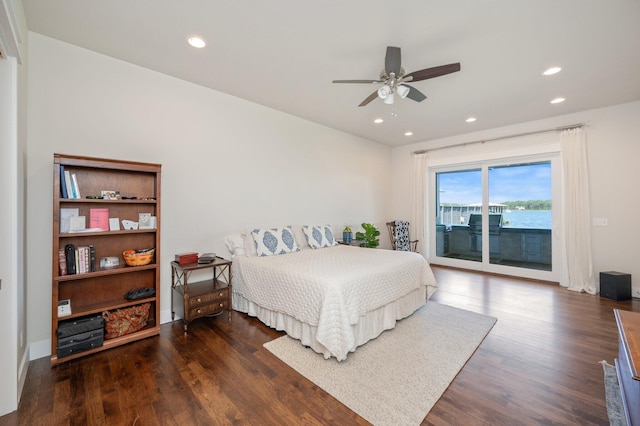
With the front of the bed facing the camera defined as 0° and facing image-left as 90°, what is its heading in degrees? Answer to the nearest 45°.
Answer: approximately 315°

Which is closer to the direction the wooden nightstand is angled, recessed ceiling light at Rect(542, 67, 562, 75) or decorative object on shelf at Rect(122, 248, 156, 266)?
the recessed ceiling light

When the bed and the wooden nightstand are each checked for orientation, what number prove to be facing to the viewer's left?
0

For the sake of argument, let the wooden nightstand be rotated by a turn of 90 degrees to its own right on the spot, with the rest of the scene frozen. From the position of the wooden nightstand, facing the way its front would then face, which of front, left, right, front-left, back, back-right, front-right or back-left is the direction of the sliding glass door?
back-left

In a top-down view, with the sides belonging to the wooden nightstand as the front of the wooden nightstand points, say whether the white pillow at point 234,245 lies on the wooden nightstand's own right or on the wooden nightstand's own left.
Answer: on the wooden nightstand's own left

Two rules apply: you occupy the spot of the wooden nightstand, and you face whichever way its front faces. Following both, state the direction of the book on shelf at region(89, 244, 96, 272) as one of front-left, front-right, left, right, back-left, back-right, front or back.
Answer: back-right

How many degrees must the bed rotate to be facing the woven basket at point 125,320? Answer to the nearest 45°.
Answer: approximately 135° to its right
